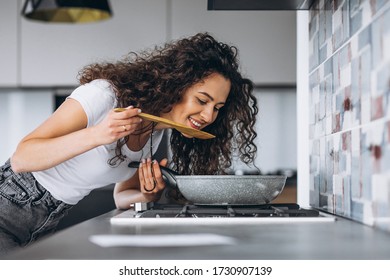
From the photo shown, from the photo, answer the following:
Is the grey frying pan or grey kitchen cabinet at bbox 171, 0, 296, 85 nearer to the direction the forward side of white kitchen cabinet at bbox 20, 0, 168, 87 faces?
the grey frying pan

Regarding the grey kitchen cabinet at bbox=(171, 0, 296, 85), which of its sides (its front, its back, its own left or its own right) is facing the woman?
front

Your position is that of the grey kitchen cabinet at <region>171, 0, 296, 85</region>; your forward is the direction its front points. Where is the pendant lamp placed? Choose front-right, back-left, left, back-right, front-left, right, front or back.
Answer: front-right

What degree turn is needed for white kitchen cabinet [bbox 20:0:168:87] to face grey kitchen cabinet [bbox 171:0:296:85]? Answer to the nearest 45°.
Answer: approximately 90° to its left

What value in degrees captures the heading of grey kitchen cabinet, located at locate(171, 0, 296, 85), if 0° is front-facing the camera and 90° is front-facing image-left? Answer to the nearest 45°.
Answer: approximately 0°

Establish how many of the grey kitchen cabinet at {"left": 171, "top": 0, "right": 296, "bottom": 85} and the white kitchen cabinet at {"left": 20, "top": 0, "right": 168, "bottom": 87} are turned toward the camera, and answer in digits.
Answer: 2

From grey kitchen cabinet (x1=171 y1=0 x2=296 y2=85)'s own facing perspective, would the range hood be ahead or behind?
ahead

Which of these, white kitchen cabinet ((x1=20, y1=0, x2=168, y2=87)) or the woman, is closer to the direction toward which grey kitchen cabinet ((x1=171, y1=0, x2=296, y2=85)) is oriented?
the woman

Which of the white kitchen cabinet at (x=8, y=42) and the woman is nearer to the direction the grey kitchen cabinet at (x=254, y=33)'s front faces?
the woman

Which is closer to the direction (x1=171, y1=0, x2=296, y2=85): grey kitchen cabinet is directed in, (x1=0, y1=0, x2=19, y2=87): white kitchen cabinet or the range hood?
the range hood

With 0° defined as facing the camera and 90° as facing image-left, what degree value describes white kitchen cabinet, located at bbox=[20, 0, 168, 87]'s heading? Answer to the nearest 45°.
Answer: approximately 0°
